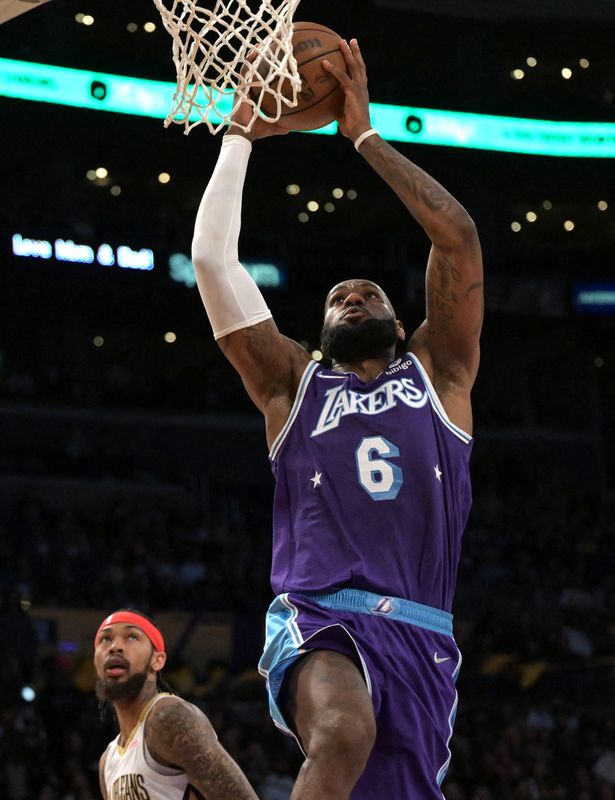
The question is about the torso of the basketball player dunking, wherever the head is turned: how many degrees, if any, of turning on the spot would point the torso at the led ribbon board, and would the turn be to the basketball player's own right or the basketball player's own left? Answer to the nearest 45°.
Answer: approximately 180°

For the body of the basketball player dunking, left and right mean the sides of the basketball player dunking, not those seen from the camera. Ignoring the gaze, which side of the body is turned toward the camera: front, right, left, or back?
front

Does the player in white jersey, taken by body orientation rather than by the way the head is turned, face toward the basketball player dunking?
no

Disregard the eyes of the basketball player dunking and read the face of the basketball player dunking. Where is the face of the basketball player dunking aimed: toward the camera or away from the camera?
toward the camera

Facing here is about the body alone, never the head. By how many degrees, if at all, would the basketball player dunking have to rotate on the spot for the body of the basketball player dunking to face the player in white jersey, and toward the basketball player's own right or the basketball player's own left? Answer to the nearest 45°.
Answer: approximately 135° to the basketball player's own right

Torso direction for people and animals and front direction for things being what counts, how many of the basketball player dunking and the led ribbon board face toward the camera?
2

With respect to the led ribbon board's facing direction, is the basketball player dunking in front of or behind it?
in front

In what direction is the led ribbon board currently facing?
toward the camera

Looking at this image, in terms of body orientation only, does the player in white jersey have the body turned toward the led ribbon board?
no

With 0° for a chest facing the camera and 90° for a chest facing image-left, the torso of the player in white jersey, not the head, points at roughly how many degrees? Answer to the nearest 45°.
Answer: approximately 45°

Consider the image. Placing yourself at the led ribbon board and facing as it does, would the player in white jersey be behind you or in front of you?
in front
